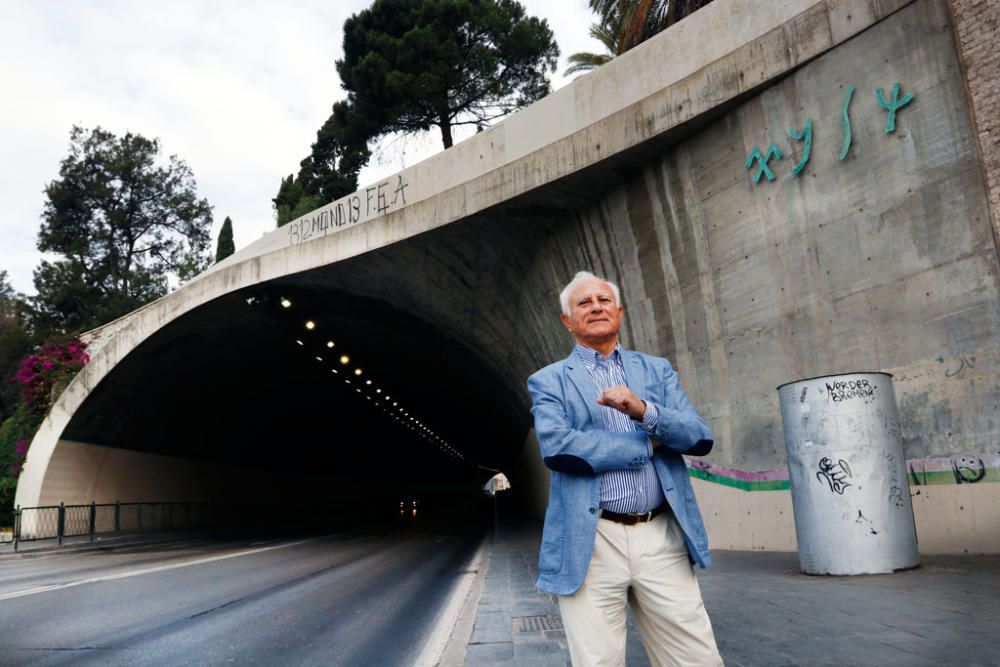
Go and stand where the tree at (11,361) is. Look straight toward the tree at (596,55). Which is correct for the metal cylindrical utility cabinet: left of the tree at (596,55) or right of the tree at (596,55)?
right

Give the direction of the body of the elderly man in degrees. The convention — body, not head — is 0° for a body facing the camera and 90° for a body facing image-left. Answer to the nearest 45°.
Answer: approximately 0°

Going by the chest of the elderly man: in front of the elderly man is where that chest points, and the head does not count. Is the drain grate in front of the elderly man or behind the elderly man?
behind

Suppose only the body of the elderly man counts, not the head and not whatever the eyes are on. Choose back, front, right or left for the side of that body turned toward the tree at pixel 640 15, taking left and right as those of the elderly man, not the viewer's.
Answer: back

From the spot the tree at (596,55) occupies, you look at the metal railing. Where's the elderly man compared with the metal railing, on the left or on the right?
left

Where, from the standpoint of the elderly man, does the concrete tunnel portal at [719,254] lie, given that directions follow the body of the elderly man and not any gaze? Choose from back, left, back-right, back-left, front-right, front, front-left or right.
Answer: back

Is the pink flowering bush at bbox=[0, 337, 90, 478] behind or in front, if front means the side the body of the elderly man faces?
behind

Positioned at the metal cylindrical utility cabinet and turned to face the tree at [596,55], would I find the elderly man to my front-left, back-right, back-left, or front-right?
back-left

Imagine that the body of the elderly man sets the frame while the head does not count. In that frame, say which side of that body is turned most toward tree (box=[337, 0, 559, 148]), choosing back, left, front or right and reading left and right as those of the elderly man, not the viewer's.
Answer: back
